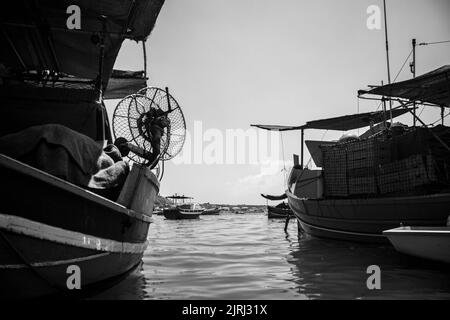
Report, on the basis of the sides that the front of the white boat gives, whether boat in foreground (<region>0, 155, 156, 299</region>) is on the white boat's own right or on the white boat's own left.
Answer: on the white boat's own left

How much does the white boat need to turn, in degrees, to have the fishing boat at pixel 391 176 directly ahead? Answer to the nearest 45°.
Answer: approximately 90° to its right

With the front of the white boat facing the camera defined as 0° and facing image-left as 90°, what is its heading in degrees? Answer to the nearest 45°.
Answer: approximately 90°
